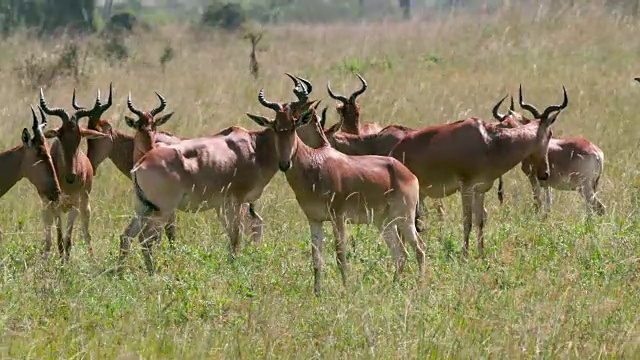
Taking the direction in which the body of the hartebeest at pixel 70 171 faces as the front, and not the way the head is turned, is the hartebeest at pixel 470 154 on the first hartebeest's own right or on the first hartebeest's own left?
on the first hartebeest's own left

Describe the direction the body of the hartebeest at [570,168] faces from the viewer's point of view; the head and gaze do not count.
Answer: to the viewer's left

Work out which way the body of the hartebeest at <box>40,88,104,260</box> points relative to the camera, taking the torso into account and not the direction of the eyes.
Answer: toward the camera

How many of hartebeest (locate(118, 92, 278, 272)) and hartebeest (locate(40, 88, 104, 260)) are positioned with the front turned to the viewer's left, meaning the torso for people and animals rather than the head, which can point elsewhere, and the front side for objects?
0

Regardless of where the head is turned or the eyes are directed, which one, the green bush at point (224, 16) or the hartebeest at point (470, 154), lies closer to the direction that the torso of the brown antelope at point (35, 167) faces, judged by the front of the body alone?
the hartebeest

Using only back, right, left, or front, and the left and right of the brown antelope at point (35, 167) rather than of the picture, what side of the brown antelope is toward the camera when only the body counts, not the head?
right

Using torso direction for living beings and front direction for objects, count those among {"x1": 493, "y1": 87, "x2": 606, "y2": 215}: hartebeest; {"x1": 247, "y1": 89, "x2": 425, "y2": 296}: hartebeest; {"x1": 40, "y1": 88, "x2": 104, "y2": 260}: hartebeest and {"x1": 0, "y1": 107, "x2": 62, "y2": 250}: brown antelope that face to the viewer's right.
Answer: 1

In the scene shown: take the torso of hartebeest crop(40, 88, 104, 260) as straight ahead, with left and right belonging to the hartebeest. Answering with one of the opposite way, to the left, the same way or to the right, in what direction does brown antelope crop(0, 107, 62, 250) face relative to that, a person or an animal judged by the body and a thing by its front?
to the left

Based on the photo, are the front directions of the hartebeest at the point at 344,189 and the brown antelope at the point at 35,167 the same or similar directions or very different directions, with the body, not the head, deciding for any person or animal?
very different directions

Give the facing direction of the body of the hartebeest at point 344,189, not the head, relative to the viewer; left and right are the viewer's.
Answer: facing the viewer and to the left of the viewer
